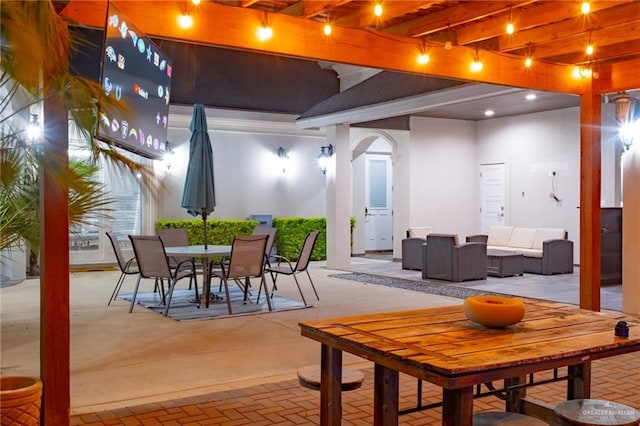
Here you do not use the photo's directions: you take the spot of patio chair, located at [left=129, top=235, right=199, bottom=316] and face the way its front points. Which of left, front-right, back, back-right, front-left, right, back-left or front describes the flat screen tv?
back-right

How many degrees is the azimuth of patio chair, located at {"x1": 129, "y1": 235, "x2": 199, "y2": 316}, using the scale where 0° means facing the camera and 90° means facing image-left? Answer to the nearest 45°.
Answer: approximately 225°

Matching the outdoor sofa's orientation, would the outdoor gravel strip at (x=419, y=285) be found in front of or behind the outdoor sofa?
in front

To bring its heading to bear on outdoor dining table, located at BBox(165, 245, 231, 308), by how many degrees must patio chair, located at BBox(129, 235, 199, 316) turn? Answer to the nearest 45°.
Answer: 0° — it already faces it

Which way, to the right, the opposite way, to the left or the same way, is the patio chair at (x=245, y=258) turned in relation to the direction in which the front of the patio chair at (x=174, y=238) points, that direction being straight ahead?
the opposite way

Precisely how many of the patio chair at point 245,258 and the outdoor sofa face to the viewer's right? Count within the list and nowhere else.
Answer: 0

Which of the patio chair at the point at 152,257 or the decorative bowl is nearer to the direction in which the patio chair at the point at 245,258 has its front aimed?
the patio chair

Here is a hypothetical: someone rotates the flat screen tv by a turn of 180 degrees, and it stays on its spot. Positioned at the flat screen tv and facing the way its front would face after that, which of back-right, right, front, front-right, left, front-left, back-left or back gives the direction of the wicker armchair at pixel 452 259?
right

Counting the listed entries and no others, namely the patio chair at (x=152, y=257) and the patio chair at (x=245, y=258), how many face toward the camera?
0

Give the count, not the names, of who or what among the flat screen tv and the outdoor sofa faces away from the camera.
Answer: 0

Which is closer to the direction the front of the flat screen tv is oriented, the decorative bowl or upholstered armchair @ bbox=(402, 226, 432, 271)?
the decorative bowl

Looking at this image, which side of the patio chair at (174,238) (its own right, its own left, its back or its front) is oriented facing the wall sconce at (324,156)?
left
